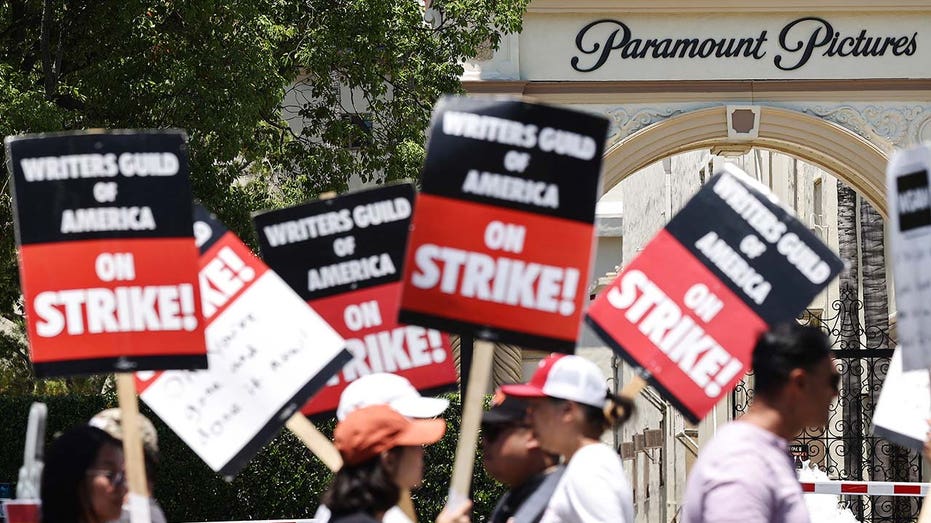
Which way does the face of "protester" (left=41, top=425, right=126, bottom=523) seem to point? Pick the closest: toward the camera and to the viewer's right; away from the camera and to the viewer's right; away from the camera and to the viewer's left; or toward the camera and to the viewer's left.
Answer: toward the camera and to the viewer's right

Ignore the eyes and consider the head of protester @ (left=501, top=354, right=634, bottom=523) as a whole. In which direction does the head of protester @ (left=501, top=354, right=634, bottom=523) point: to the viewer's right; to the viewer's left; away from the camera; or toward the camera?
to the viewer's left

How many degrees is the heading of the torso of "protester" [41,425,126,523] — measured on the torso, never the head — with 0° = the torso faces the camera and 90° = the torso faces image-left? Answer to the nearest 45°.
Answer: approximately 270°

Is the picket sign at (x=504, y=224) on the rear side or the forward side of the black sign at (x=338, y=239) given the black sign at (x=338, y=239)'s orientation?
on the forward side

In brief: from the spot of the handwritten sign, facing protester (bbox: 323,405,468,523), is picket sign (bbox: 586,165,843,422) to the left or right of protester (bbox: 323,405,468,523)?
left

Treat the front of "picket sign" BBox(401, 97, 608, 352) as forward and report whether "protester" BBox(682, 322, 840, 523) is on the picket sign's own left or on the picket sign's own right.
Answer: on the picket sign's own left

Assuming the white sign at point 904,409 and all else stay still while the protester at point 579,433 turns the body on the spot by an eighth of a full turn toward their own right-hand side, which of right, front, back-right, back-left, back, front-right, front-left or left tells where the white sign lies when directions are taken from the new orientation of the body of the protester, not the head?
back-right
